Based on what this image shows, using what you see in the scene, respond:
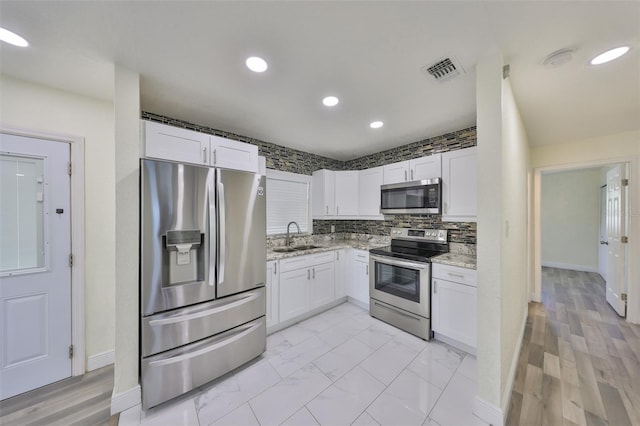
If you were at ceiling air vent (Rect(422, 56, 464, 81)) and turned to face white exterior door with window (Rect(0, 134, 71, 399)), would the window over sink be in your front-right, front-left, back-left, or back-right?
front-right

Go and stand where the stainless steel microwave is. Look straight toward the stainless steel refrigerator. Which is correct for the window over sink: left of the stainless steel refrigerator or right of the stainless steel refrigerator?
right

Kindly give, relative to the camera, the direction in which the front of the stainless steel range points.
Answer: facing the viewer and to the left of the viewer

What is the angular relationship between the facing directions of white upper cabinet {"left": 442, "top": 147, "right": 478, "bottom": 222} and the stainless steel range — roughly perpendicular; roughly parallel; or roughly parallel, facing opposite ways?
roughly parallel

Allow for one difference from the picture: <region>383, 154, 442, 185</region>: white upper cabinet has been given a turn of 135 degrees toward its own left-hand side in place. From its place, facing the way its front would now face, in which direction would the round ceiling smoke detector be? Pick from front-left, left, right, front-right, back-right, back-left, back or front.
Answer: front-right

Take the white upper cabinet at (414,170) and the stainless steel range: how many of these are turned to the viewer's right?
0

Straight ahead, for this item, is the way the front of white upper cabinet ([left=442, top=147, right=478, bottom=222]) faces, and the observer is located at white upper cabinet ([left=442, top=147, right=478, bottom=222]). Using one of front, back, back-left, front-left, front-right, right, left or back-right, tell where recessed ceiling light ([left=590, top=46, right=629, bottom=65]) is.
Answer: left

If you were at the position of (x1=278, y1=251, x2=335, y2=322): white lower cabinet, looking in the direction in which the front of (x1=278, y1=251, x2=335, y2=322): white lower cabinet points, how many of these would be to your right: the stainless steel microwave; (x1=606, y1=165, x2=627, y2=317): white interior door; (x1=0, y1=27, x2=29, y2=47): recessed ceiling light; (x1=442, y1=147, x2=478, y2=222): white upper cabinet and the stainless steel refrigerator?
2

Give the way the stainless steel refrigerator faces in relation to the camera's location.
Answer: facing the viewer and to the right of the viewer
